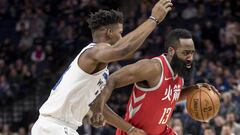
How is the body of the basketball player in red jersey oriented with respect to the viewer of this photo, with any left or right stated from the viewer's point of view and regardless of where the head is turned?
facing the viewer and to the right of the viewer

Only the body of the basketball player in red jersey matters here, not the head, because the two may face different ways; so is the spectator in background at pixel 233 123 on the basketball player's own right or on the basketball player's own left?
on the basketball player's own left

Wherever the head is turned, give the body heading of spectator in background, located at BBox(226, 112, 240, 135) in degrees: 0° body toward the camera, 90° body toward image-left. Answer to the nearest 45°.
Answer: approximately 45°

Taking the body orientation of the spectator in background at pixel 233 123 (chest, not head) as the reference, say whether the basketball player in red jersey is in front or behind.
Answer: in front

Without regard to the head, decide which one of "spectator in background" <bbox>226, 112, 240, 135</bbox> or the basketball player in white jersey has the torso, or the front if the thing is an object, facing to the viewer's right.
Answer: the basketball player in white jersey

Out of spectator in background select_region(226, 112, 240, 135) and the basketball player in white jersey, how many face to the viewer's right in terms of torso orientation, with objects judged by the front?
1

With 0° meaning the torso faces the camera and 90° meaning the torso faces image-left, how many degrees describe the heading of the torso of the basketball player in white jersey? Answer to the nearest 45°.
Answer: approximately 270°

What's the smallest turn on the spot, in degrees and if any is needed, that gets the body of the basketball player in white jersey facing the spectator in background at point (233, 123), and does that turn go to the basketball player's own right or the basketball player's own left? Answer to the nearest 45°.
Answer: approximately 45° to the basketball player's own left

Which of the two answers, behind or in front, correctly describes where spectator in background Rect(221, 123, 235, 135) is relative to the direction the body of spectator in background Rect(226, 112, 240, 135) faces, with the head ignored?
in front

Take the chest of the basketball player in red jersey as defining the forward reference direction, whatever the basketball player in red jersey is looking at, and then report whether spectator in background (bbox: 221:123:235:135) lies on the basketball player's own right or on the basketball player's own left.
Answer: on the basketball player's own left
